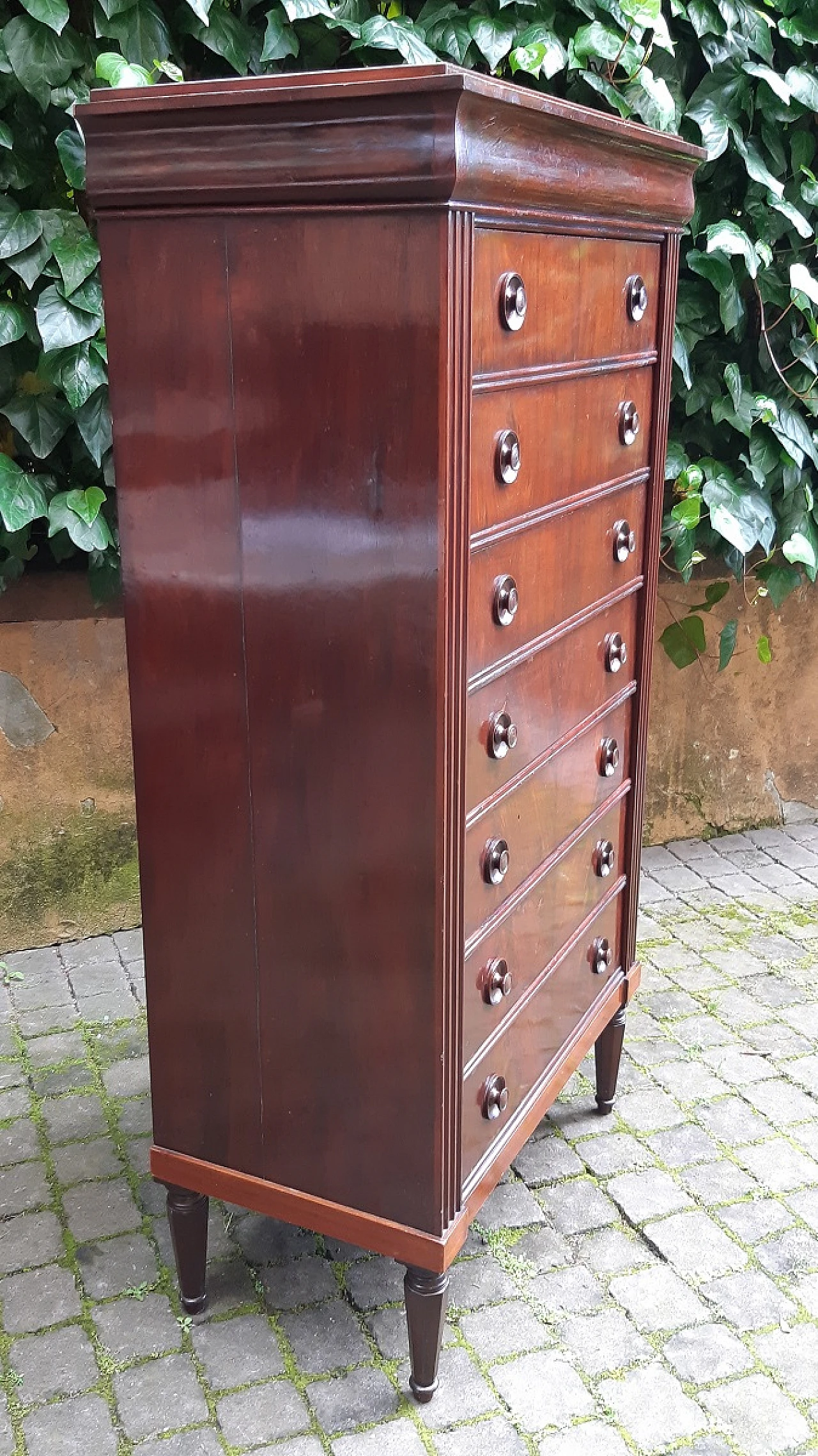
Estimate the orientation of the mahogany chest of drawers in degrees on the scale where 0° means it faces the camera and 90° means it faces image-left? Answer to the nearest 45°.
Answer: approximately 315°
